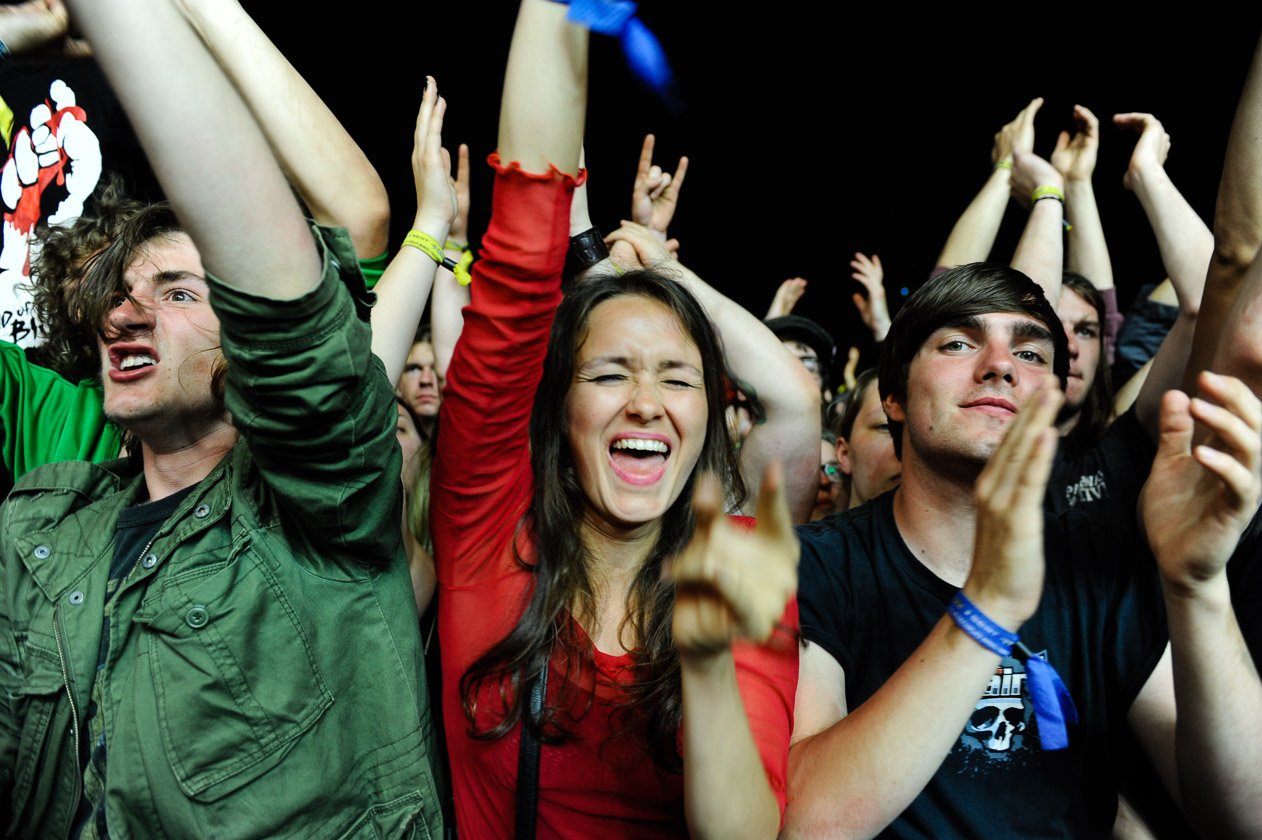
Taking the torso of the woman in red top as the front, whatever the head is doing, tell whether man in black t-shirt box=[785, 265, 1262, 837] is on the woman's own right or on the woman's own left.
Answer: on the woman's own left

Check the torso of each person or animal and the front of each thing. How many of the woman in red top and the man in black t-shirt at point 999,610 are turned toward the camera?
2

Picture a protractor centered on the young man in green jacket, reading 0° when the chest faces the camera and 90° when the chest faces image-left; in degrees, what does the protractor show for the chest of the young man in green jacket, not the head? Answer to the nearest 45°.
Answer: approximately 45°

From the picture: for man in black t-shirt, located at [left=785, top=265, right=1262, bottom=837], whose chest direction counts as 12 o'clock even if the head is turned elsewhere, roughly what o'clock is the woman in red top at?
The woman in red top is roughly at 2 o'clock from the man in black t-shirt.

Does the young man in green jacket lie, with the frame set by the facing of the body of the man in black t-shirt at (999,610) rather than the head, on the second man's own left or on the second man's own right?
on the second man's own right

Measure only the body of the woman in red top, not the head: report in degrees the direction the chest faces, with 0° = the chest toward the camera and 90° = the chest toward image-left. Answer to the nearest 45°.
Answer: approximately 0°

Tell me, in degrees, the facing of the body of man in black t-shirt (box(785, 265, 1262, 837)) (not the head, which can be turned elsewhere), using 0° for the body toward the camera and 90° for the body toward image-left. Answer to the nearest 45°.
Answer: approximately 0°

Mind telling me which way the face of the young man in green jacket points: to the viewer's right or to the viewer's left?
to the viewer's left
